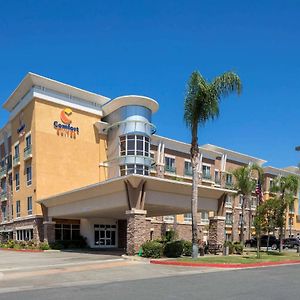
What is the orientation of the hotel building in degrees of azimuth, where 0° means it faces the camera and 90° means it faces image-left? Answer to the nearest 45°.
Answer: approximately 315°
